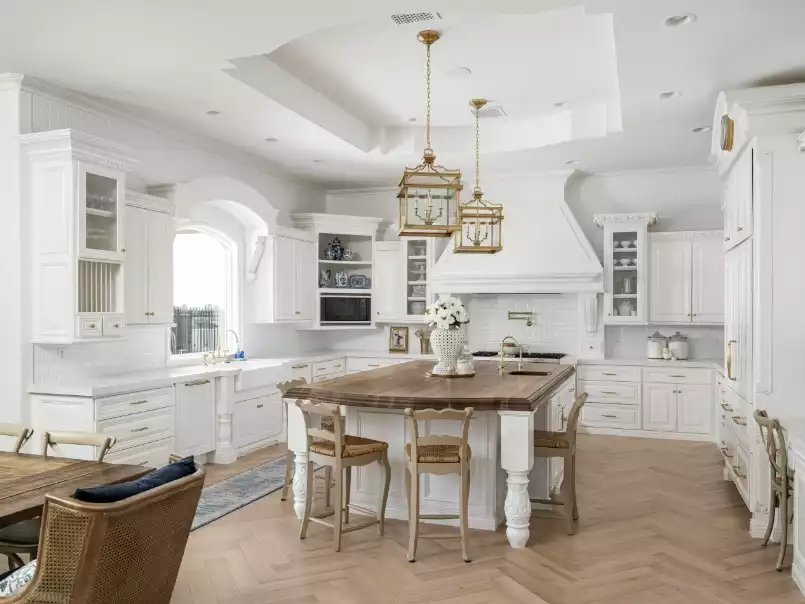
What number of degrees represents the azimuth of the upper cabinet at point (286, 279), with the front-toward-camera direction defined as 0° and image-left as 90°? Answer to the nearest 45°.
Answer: approximately 315°

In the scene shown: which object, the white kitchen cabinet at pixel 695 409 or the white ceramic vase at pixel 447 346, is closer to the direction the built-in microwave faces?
the white ceramic vase

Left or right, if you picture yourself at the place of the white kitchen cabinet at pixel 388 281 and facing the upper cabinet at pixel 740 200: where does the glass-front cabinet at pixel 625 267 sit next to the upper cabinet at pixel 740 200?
left

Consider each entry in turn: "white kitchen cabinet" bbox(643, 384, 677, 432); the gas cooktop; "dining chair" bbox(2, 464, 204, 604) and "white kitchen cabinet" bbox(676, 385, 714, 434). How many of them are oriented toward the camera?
3

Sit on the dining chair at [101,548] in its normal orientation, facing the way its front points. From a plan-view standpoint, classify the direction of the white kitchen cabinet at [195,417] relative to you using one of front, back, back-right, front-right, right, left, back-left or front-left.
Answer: front-right

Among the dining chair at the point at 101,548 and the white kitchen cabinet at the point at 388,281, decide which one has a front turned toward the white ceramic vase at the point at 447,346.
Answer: the white kitchen cabinet

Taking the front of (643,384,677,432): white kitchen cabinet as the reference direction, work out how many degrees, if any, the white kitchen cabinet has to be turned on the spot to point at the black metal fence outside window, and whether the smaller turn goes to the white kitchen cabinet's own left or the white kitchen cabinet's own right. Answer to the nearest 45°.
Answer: approximately 45° to the white kitchen cabinet's own right

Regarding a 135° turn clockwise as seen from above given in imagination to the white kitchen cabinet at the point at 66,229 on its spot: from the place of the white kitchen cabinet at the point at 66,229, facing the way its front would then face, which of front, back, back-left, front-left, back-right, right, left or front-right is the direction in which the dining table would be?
left

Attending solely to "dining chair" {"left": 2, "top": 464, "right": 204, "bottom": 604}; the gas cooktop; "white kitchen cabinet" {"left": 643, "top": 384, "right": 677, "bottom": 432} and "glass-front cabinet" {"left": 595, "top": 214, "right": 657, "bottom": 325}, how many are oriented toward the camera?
3

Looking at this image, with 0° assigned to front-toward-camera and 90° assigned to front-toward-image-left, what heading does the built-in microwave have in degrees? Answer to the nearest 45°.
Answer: approximately 0°

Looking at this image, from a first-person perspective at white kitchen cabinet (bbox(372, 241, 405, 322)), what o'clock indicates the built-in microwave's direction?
The built-in microwave is roughly at 3 o'clock from the white kitchen cabinet.
